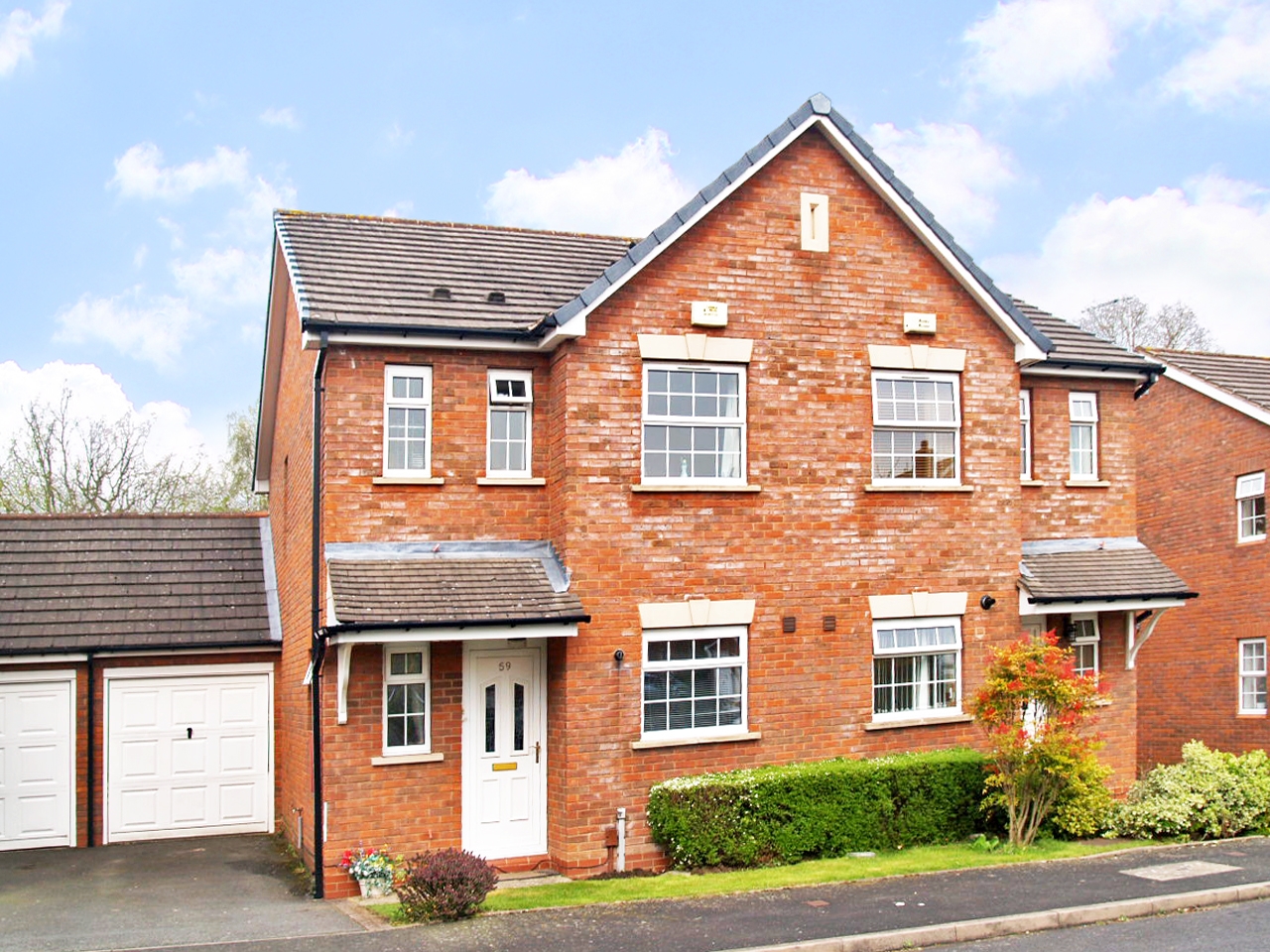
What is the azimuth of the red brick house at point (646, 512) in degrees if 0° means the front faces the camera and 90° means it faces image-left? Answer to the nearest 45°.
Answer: approximately 315°

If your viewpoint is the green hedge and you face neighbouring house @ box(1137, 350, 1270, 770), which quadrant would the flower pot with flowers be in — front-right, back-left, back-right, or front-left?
back-left

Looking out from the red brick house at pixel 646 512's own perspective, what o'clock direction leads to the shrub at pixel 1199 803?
The shrub is roughly at 10 o'clock from the red brick house.

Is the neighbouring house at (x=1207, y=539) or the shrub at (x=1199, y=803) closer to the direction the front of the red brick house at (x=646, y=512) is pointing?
the shrub

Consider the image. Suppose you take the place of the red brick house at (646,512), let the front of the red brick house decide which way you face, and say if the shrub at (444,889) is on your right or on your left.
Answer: on your right

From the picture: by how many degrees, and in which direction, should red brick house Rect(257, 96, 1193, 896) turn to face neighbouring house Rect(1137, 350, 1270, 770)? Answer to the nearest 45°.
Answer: approximately 90° to its left
